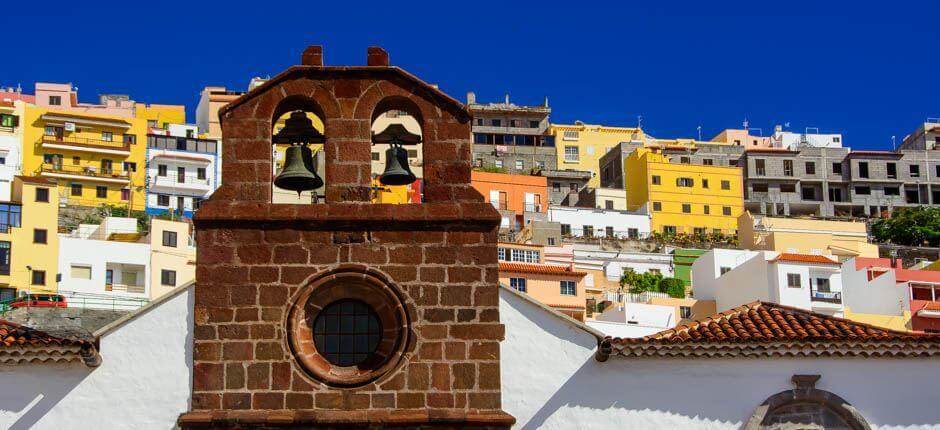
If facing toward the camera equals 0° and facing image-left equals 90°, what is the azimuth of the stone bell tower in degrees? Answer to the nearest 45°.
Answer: approximately 0°
